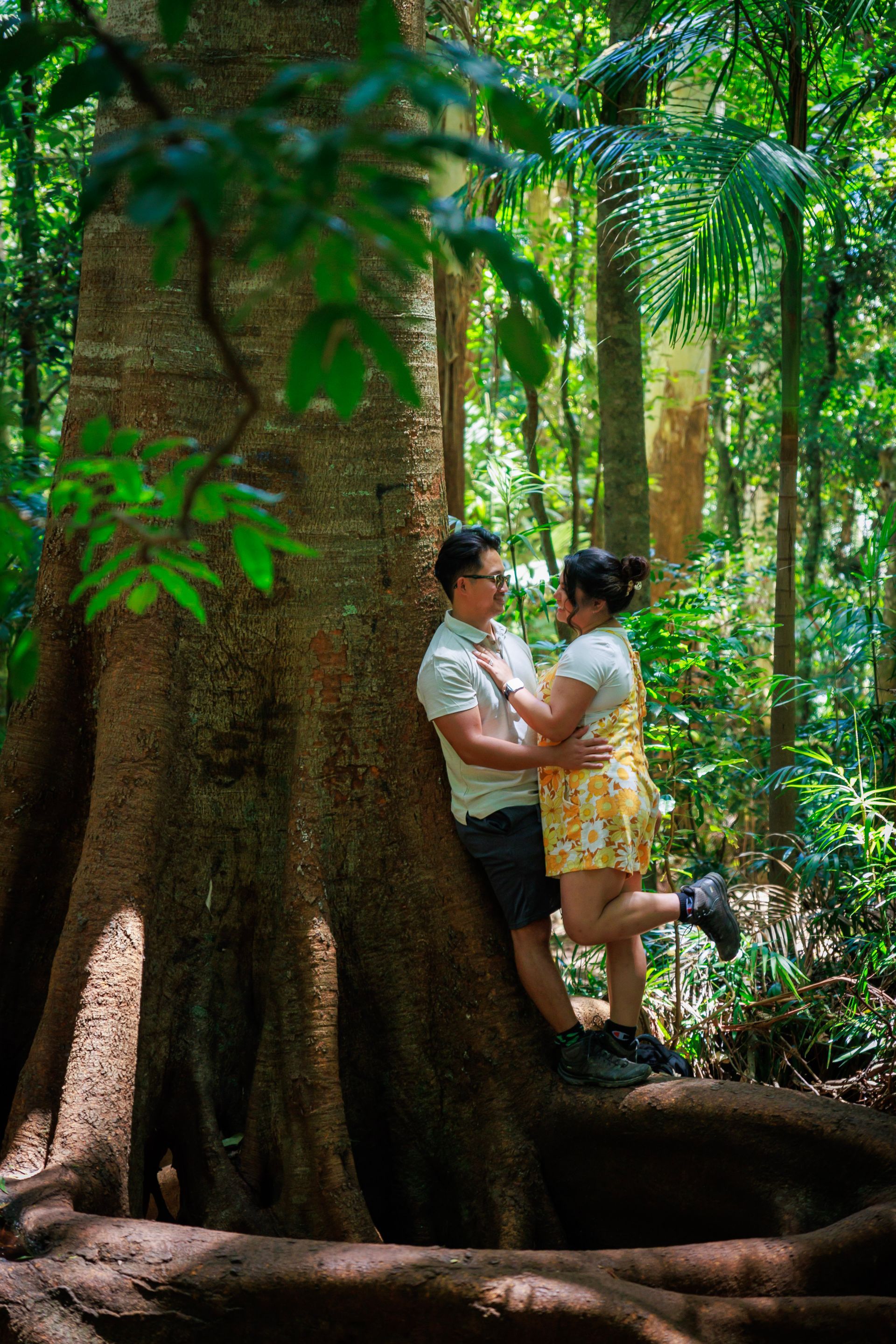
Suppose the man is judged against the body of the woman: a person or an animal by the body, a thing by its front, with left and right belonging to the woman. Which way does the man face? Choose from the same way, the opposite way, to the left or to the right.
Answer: the opposite way

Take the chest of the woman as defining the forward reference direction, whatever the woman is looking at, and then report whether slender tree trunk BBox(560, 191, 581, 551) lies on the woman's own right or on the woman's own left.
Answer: on the woman's own right

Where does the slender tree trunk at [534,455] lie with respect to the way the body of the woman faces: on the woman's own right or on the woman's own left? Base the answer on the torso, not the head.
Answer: on the woman's own right

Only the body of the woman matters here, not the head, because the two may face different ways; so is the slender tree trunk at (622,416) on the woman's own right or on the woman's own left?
on the woman's own right

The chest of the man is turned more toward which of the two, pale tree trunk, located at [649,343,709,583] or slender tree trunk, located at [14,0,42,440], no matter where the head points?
the pale tree trunk

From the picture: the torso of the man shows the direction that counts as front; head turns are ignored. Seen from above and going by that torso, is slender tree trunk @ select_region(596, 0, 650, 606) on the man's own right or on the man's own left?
on the man's own left

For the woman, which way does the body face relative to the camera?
to the viewer's left

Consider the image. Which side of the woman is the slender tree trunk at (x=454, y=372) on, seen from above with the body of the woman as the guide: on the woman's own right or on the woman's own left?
on the woman's own right

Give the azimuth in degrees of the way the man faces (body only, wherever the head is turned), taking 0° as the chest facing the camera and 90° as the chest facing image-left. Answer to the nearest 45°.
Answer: approximately 270°
